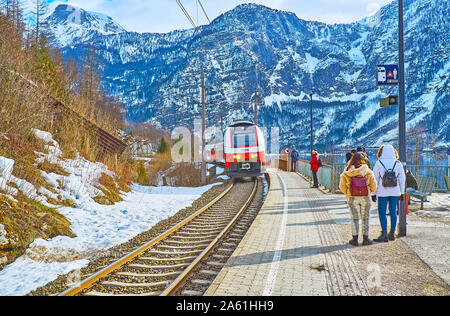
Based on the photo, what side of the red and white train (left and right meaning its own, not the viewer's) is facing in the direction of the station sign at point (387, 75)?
front

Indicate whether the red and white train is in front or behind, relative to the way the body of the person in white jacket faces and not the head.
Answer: in front

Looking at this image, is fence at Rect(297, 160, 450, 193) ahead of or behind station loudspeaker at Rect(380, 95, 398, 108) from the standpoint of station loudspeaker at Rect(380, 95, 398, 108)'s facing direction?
behind

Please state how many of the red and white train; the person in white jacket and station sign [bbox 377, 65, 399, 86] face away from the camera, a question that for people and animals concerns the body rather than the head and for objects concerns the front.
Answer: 1

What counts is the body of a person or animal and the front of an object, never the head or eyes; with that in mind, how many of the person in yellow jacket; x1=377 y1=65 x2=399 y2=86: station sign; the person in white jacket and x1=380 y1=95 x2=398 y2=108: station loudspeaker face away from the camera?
2

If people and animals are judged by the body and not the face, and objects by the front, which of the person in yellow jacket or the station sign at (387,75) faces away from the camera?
the person in yellow jacket

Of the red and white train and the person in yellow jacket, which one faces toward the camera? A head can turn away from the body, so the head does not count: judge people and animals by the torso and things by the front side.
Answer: the red and white train

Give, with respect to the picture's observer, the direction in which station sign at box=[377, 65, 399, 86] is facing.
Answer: facing the viewer

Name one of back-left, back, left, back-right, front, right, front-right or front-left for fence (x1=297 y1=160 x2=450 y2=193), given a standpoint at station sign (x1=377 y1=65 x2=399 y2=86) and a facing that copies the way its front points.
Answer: back

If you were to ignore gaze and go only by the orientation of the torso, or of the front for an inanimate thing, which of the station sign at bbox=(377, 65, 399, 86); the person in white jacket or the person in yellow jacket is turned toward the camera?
the station sign

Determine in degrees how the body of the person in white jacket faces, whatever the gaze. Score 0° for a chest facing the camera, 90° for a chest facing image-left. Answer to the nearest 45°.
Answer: approximately 180°

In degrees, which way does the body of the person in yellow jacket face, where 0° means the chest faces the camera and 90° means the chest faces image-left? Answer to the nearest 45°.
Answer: approximately 180°

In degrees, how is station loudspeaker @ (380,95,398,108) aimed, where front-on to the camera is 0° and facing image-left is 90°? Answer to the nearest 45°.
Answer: approximately 45°

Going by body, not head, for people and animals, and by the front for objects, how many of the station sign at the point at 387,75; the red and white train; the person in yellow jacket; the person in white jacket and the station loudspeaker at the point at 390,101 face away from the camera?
2
